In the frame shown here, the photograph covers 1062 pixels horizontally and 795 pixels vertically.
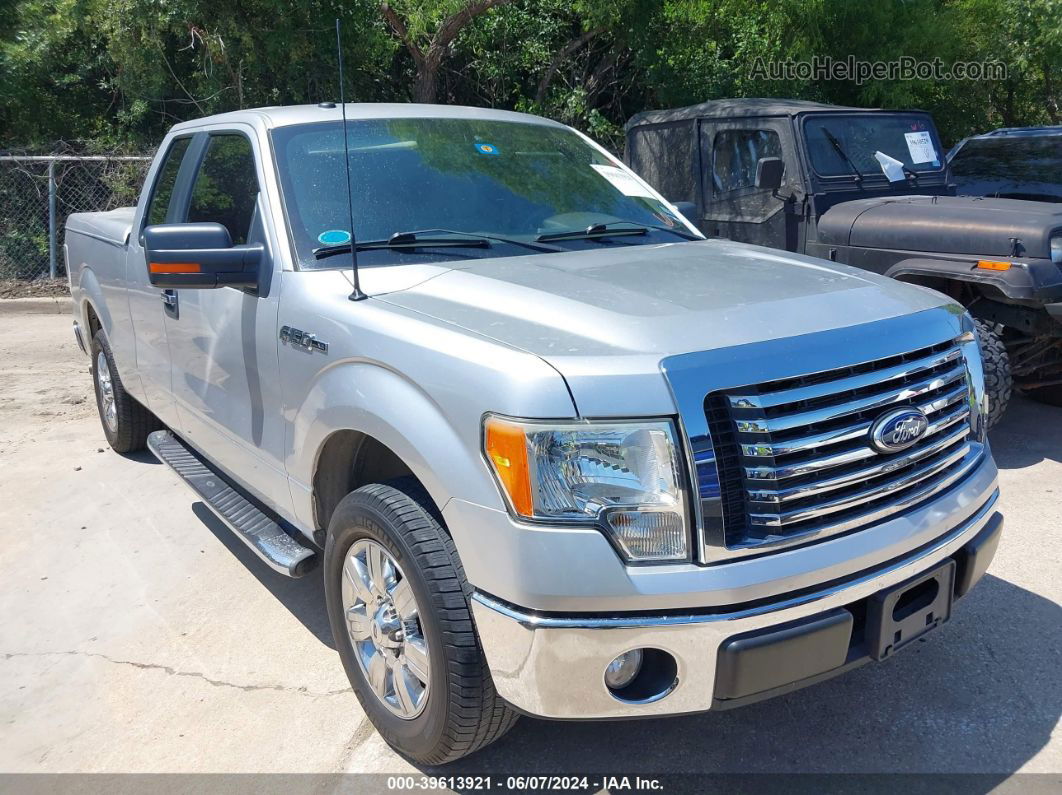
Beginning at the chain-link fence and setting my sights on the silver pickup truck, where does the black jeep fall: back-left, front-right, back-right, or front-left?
front-left

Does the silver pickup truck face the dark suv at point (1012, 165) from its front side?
no

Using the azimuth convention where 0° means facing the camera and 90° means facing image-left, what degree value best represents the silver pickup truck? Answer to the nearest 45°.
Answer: approximately 315°

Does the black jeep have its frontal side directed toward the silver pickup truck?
no

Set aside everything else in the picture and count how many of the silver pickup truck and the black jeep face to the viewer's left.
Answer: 0

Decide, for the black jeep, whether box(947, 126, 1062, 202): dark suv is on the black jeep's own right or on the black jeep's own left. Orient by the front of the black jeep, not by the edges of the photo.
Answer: on the black jeep's own left

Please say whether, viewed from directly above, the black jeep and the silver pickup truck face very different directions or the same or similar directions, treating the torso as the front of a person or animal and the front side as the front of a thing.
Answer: same or similar directions

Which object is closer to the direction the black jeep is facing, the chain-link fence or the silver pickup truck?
the silver pickup truck

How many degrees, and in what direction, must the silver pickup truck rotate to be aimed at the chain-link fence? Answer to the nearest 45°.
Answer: approximately 180°

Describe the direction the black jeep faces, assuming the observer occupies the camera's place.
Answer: facing the viewer and to the right of the viewer

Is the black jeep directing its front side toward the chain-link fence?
no
